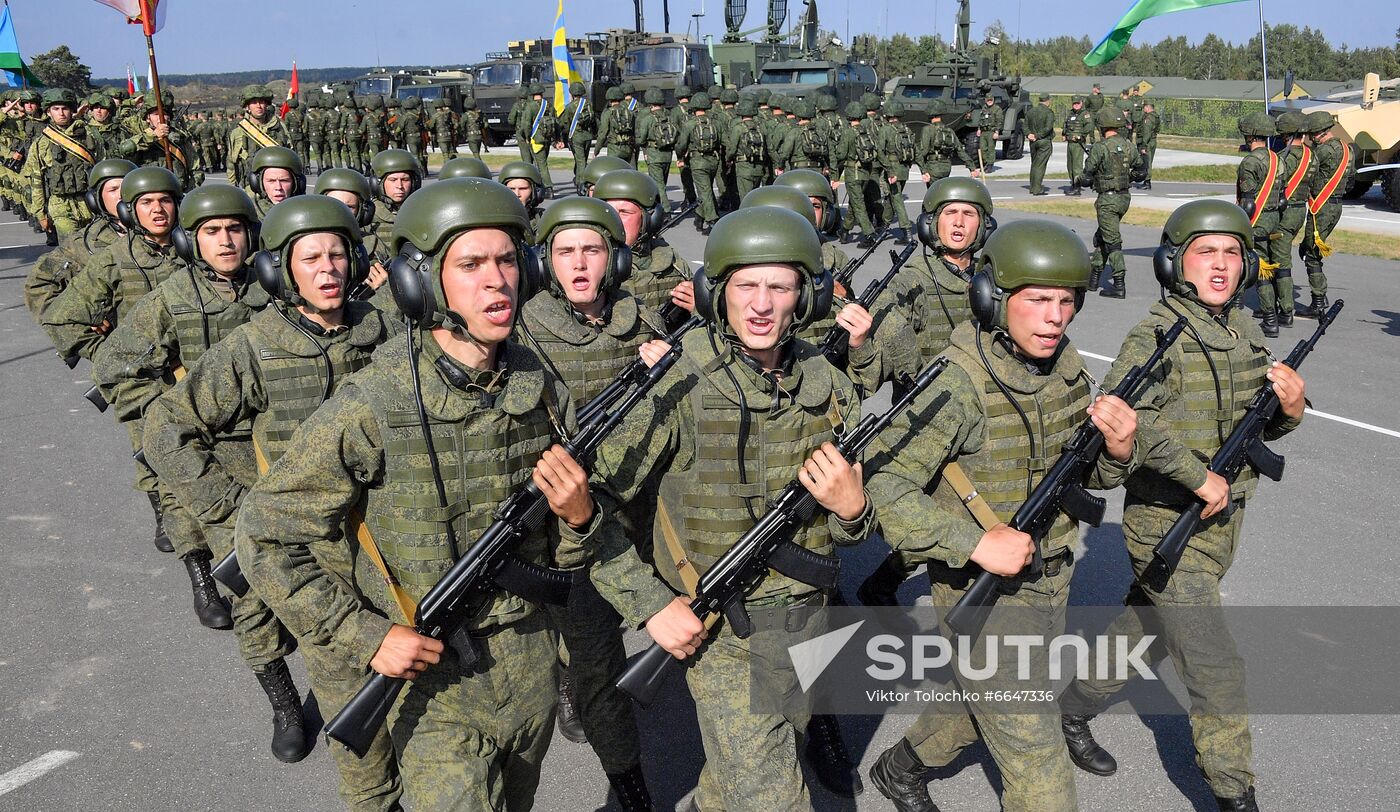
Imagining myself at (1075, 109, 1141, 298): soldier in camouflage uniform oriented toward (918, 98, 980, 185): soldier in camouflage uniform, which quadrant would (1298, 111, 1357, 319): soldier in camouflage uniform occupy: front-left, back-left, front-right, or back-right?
back-right

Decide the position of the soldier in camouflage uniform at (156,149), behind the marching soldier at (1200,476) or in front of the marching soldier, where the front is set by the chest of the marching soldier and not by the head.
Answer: behind

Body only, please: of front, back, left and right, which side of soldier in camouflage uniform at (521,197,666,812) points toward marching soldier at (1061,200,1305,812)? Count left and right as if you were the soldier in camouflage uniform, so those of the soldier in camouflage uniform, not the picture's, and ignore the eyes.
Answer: left

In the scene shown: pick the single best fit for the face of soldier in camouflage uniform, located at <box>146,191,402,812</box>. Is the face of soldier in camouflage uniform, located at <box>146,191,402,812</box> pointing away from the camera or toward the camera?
toward the camera

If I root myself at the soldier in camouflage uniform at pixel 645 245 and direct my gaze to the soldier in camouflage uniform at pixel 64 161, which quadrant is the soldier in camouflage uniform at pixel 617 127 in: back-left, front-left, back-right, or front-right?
front-right

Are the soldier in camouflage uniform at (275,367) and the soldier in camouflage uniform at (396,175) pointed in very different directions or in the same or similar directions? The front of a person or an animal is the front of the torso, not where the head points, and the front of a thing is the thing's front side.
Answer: same or similar directions

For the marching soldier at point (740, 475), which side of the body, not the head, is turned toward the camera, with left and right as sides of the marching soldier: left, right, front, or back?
front

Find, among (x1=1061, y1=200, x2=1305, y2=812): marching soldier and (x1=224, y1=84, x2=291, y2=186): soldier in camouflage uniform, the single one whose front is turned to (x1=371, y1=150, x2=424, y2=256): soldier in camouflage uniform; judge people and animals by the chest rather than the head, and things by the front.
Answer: (x1=224, y1=84, x2=291, y2=186): soldier in camouflage uniform
